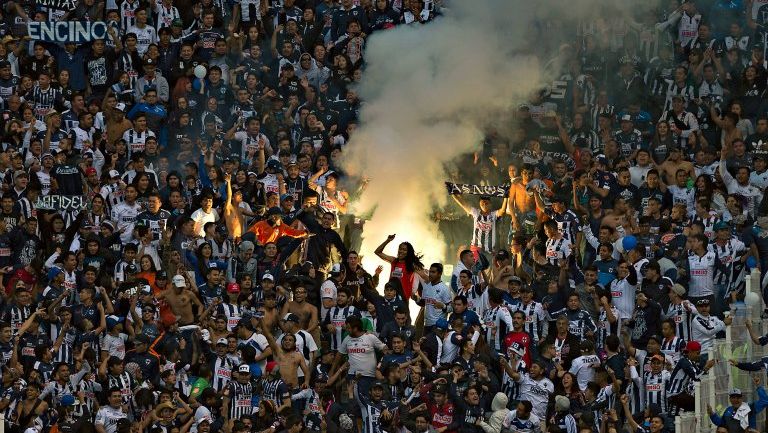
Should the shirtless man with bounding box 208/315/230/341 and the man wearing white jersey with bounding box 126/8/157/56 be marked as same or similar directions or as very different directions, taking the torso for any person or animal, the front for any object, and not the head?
same or similar directions

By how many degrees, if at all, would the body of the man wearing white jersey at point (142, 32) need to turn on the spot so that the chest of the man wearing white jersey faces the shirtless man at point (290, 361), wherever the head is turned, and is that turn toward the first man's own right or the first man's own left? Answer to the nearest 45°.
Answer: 0° — they already face them

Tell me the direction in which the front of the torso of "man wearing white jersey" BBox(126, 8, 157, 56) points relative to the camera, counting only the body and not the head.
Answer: toward the camera

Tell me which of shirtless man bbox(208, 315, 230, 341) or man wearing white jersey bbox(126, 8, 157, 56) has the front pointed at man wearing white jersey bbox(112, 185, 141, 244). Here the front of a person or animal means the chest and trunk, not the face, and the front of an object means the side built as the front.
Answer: man wearing white jersey bbox(126, 8, 157, 56)

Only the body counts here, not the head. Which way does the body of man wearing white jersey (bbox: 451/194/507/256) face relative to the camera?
toward the camera

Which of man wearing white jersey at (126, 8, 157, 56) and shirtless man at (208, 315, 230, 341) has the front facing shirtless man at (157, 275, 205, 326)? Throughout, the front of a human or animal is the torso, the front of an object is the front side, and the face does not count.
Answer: the man wearing white jersey

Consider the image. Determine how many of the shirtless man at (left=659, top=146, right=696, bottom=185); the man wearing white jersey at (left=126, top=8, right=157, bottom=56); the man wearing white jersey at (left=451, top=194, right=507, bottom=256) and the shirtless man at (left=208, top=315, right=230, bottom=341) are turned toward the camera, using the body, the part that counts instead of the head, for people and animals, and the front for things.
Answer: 4

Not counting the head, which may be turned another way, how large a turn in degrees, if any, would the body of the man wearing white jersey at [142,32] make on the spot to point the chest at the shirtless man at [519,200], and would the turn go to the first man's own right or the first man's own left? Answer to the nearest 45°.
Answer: approximately 45° to the first man's own left

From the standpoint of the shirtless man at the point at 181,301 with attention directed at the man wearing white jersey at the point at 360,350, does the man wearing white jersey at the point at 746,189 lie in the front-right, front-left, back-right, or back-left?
front-left

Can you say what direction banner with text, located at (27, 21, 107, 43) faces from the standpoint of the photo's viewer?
facing the viewer

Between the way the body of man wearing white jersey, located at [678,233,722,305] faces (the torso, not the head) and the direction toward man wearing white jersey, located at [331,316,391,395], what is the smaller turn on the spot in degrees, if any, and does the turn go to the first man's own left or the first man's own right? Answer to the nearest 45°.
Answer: approximately 45° to the first man's own right

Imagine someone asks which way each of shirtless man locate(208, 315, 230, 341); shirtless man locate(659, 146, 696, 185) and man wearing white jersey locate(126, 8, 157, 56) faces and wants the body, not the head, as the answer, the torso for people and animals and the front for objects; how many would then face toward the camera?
3

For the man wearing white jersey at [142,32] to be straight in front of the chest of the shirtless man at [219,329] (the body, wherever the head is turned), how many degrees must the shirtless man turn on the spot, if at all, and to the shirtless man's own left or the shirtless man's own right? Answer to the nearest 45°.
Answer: approximately 180°

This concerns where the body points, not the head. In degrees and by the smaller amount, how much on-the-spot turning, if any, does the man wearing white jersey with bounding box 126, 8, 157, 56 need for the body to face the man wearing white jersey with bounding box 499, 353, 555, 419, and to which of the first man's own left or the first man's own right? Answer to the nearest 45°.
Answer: approximately 45° to the first man's own left

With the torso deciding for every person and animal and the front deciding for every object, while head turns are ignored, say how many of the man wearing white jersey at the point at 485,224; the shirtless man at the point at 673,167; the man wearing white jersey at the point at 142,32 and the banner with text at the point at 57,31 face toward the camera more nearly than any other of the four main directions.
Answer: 4

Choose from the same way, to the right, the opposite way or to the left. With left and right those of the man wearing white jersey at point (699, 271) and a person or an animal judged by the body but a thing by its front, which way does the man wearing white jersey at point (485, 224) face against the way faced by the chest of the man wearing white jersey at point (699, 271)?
the same way
